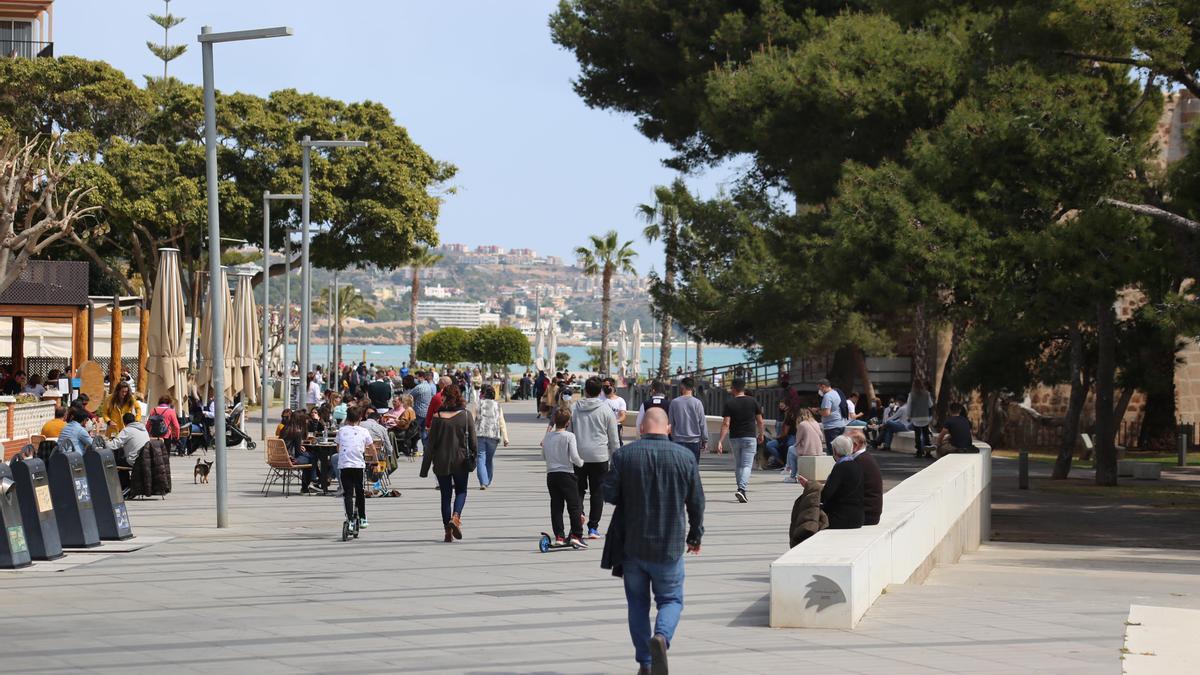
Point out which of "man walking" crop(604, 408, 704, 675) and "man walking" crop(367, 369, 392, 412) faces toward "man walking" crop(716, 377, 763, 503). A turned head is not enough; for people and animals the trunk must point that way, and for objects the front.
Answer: "man walking" crop(604, 408, 704, 675)

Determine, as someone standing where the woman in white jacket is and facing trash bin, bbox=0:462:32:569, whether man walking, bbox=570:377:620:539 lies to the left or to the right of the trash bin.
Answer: left

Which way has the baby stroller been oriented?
to the viewer's right

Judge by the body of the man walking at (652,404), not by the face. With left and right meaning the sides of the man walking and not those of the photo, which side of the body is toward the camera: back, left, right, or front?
back

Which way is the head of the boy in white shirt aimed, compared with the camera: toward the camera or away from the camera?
away from the camera

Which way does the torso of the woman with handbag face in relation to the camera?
away from the camera

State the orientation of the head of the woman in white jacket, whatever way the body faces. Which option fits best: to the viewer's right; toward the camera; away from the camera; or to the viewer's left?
away from the camera

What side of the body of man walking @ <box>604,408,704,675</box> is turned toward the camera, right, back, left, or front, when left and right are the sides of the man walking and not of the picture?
back
